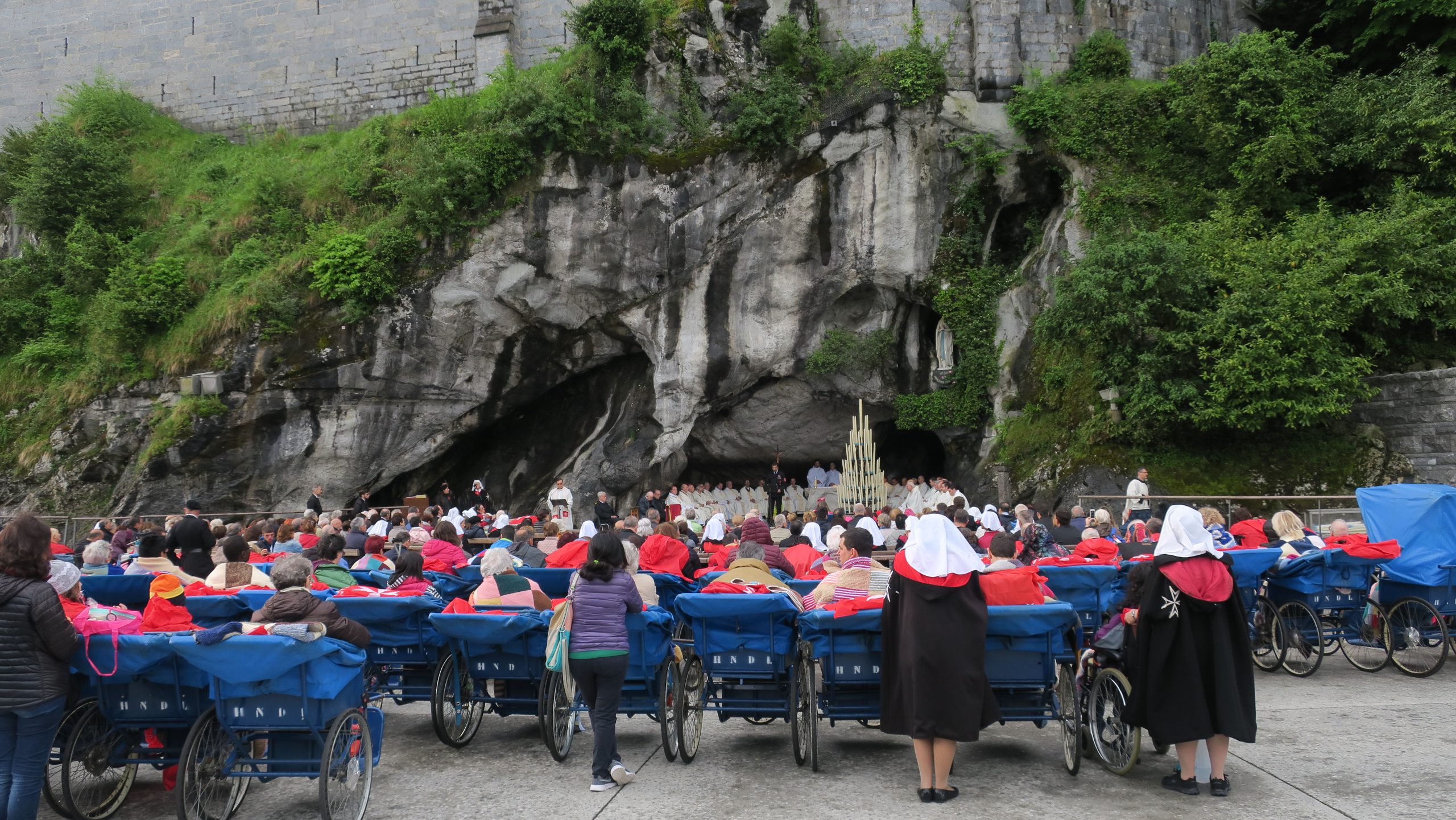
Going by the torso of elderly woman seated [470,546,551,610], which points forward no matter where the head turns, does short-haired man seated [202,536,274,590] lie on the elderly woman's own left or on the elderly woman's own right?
on the elderly woman's own left

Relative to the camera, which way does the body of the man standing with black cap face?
away from the camera

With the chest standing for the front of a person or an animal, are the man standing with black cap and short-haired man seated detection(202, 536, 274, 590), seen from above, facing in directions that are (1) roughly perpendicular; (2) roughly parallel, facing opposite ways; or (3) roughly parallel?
roughly parallel

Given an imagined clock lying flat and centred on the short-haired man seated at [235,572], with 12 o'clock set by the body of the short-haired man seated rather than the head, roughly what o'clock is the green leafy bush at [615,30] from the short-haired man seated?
The green leafy bush is roughly at 1 o'clock from the short-haired man seated.

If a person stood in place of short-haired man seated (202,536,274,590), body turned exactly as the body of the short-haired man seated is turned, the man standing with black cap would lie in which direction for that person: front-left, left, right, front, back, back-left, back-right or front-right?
front

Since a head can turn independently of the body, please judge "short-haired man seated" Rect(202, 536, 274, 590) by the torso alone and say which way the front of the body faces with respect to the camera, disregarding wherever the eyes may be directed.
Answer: away from the camera

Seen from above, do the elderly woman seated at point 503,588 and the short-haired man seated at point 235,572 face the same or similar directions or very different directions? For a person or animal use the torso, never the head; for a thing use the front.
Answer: same or similar directions

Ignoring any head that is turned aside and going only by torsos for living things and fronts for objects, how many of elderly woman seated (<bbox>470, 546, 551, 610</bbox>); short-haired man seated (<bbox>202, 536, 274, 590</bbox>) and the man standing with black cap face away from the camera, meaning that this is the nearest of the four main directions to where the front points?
3

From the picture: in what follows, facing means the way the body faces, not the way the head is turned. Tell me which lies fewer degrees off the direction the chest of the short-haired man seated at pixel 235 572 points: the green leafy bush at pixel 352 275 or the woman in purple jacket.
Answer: the green leafy bush

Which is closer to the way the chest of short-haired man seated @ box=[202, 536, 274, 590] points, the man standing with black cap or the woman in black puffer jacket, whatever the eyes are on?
the man standing with black cap

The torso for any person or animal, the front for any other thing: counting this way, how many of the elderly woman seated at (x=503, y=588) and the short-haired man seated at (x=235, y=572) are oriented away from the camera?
2

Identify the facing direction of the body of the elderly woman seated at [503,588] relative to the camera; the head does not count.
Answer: away from the camera

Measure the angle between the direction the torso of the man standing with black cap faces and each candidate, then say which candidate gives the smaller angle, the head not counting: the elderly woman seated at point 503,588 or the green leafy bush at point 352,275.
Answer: the green leafy bush

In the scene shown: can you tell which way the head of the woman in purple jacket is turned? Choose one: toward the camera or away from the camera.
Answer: away from the camera
